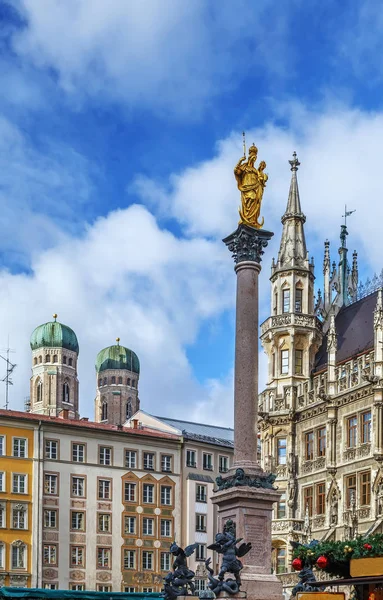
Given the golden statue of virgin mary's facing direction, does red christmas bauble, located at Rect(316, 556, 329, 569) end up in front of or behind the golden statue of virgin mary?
in front

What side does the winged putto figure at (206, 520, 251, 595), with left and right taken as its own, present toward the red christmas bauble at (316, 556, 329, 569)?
left

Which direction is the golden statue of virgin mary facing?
toward the camera

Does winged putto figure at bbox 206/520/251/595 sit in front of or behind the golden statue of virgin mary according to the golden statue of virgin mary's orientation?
in front

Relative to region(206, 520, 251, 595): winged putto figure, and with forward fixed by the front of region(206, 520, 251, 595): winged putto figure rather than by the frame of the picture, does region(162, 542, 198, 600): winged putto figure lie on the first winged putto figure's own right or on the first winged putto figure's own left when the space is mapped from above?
on the first winged putto figure's own right

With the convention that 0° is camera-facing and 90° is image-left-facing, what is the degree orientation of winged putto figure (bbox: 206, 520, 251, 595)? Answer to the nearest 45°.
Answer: approximately 45°
